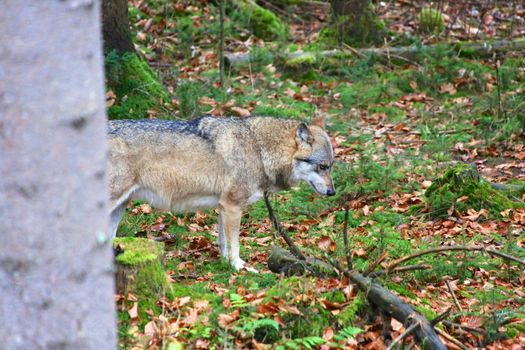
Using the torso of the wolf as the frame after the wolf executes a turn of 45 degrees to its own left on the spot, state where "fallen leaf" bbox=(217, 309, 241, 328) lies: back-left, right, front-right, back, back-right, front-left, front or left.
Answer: back-right

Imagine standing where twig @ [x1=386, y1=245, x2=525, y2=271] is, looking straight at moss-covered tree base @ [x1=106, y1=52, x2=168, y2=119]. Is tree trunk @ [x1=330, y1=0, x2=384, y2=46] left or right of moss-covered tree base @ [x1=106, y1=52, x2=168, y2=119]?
right

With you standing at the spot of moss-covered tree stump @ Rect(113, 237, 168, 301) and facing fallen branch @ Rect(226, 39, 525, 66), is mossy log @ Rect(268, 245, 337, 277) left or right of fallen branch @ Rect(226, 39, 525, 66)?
right

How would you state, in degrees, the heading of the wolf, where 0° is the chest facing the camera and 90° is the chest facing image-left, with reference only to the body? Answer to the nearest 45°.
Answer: approximately 270°

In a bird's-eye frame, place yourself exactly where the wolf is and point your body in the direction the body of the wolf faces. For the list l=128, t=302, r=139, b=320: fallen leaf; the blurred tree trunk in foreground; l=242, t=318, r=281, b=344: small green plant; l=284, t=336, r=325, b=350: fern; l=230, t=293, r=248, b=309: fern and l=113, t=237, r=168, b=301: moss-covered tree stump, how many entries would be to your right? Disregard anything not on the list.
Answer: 6

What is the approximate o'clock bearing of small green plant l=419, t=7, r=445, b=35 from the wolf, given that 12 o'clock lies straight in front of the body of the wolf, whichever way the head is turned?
The small green plant is roughly at 10 o'clock from the wolf.

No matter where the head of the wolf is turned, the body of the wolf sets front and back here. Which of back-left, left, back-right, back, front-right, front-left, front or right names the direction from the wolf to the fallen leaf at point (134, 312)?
right

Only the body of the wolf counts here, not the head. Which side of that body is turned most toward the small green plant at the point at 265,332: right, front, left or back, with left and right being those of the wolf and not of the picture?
right

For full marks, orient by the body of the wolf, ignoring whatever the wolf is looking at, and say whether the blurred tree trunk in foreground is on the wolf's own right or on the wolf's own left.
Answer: on the wolf's own right

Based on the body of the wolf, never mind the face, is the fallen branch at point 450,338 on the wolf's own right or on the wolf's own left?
on the wolf's own right

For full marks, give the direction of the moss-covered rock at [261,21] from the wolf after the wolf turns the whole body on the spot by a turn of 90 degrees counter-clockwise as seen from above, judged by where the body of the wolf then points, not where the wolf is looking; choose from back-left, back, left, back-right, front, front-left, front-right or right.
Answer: front

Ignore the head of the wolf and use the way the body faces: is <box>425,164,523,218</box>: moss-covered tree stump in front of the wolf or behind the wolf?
in front
